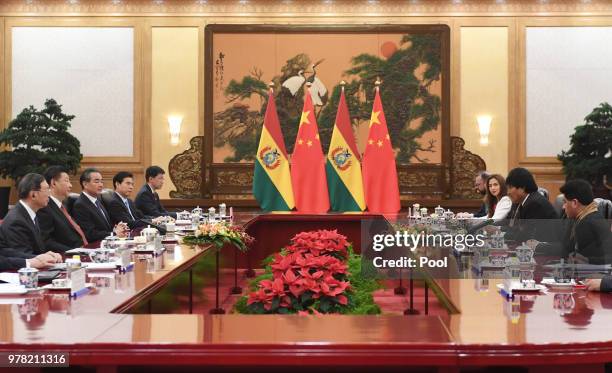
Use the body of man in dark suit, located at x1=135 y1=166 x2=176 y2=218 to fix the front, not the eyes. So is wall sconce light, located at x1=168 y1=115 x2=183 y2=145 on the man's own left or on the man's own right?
on the man's own left

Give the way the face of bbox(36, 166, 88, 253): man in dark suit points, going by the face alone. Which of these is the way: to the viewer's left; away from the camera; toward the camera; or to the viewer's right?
to the viewer's right

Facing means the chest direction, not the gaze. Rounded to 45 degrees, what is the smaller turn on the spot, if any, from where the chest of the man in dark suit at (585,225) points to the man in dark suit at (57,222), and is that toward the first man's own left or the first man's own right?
0° — they already face them

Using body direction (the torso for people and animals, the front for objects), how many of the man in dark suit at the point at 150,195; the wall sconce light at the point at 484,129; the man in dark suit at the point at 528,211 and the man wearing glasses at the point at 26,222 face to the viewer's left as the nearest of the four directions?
1

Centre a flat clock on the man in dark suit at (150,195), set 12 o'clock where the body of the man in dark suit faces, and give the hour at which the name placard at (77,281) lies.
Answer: The name placard is roughly at 3 o'clock from the man in dark suit.

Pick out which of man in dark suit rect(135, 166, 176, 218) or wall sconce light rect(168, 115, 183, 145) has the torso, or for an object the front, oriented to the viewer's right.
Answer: the man in dark suit

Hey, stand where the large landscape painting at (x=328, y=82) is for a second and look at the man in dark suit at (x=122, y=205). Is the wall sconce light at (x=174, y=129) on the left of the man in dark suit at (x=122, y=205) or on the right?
right

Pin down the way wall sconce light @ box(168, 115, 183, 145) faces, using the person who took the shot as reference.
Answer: facing the viewer

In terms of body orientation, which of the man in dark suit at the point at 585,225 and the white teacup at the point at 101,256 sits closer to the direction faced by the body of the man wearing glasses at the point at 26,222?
the man in dark suit

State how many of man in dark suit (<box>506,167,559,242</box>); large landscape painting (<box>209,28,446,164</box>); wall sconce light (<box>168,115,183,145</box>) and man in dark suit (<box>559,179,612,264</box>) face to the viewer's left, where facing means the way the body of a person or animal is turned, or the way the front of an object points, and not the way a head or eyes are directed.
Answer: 2

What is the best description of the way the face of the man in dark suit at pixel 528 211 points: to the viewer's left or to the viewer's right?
to the viewer's left

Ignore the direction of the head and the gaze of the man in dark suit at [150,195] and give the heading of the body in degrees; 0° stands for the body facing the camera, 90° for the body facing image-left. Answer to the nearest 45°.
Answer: approximately 270°

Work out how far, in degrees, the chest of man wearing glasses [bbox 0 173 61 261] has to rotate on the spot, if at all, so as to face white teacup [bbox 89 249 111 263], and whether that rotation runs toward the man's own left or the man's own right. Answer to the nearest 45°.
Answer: approximately 45° to the man's own right

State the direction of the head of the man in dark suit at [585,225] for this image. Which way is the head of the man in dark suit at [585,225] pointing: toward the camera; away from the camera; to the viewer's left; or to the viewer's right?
to the viewer's left

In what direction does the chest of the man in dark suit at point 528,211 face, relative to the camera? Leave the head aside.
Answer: to the viewer's left

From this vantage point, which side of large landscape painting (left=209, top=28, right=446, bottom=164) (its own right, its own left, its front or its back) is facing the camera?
front

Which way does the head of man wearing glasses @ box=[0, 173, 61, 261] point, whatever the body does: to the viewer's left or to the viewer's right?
to the viewer's right

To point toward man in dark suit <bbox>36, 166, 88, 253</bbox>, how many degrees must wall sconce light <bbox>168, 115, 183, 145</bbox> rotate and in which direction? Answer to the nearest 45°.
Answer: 0° — it already faces them
